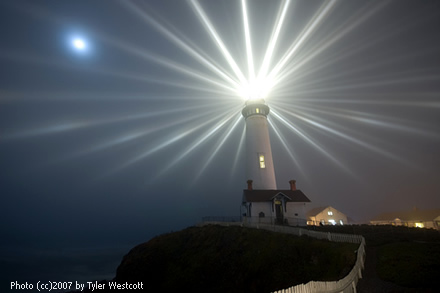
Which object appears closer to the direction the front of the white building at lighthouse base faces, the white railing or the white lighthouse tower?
the white railing

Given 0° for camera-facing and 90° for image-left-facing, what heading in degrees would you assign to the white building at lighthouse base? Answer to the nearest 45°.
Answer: approximately 0°

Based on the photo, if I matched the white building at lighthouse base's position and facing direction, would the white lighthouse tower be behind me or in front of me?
behind

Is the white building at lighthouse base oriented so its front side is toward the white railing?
yes
